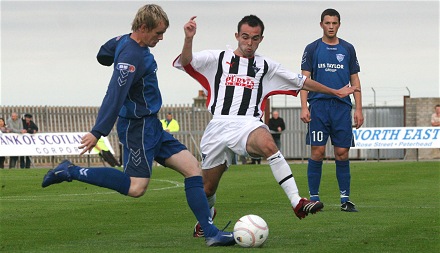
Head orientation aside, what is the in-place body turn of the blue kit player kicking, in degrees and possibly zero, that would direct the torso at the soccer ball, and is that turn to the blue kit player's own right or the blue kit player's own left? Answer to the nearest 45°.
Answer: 0° — they already face it

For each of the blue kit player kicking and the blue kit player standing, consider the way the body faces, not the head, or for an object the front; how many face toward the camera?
1

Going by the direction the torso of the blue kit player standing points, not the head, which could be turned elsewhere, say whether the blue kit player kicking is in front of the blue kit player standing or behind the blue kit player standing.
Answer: in front

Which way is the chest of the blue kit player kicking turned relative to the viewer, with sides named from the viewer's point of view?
facing to the right of the viewer

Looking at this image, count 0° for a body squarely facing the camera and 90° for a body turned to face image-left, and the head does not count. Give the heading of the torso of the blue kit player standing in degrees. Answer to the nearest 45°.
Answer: approximately 0°

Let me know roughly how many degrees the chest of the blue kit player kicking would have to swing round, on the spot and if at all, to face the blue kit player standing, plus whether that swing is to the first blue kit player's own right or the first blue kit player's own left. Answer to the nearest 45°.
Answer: approximately 45° to the first blue kit player's own left
